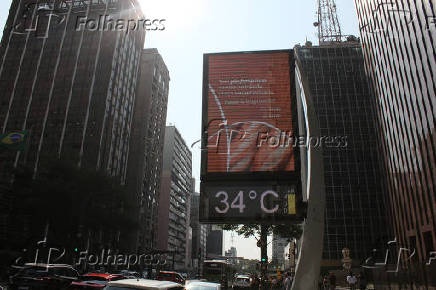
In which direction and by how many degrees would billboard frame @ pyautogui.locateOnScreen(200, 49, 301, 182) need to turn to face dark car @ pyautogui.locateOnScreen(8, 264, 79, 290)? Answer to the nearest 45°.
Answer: approximately 90° to its right

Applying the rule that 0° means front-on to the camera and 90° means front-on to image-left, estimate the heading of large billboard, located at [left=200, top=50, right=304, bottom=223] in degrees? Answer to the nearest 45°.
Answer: approximately 0°

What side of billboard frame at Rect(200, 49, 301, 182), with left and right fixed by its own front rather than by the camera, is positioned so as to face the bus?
back

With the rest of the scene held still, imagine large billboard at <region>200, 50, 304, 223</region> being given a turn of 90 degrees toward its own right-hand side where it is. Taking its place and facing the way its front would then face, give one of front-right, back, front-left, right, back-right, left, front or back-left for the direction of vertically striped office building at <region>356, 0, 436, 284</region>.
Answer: back-right

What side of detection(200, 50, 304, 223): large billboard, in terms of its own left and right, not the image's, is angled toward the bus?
back
